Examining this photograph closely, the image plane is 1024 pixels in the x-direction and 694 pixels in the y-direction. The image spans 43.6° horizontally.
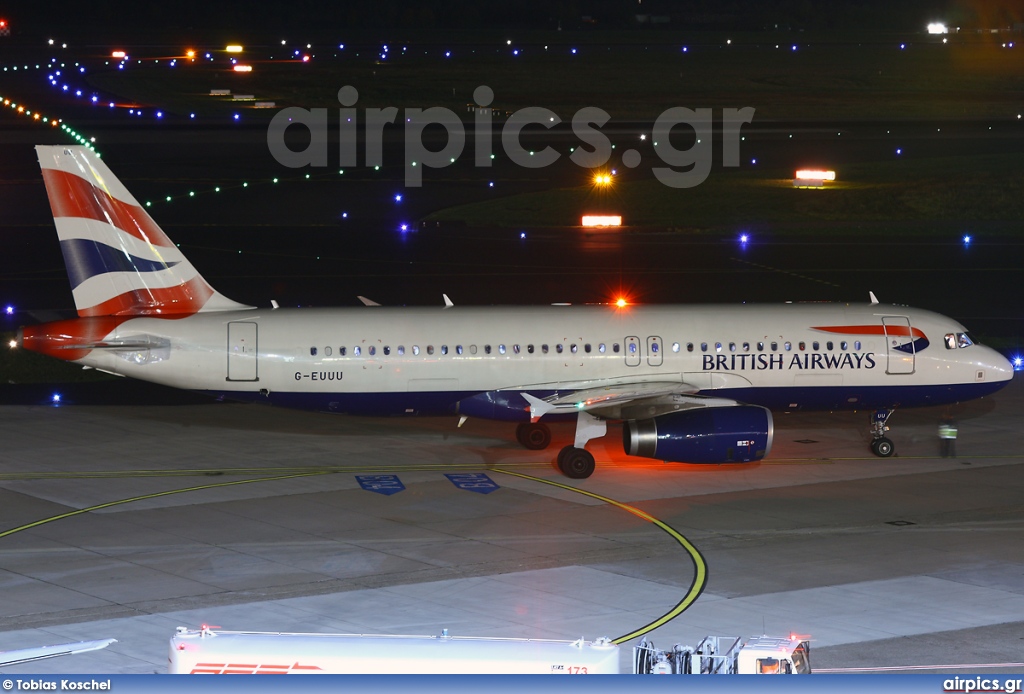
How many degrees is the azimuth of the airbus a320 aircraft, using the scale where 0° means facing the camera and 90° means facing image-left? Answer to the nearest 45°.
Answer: approximately 270°
